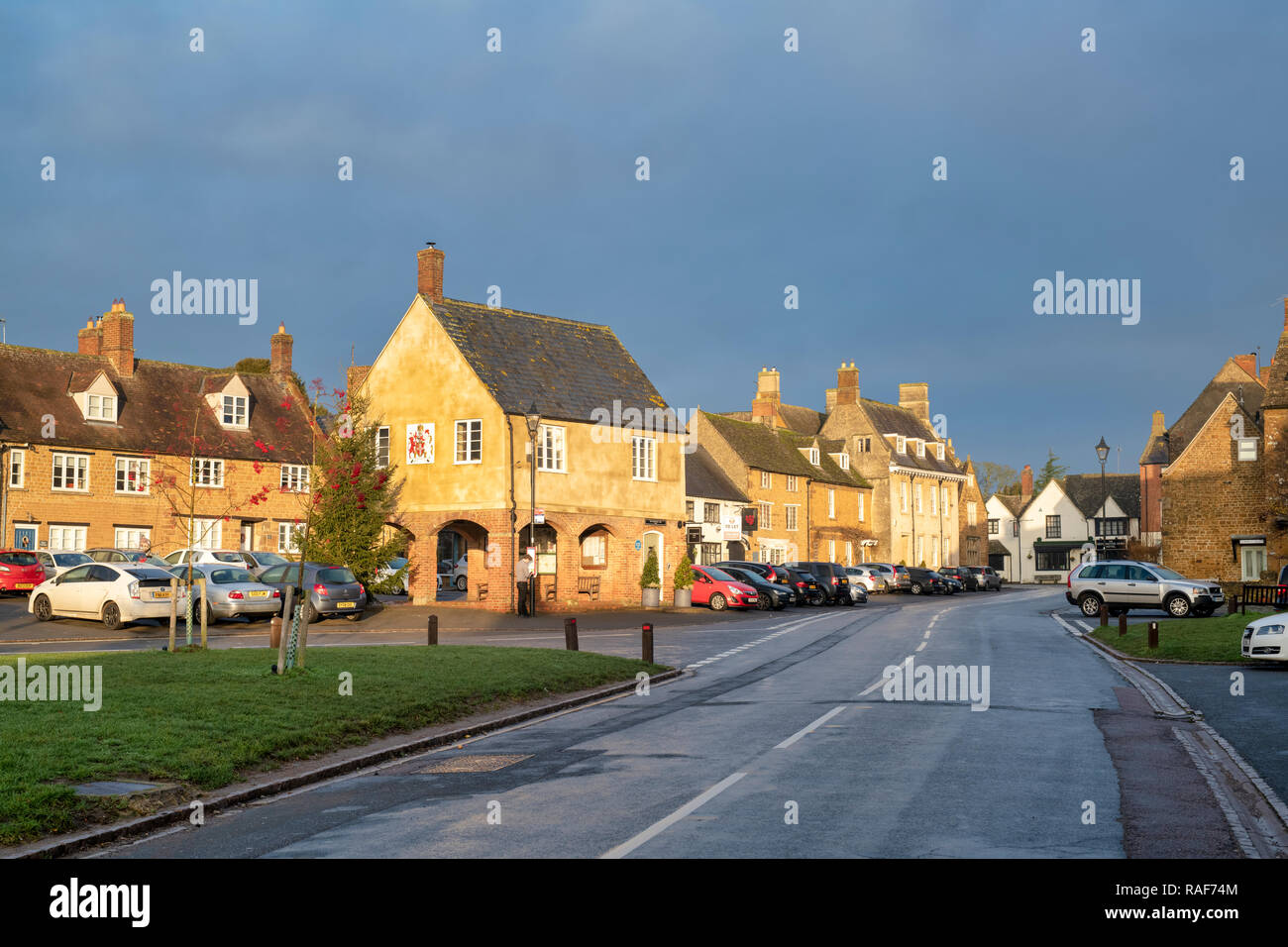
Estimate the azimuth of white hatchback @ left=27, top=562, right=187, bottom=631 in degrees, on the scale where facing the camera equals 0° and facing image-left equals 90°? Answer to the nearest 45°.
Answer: approximately 135°

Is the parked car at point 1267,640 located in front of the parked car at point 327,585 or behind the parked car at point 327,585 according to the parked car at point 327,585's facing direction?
behind

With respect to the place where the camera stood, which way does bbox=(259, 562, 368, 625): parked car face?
facing away from the viewer and to the left of the viewer

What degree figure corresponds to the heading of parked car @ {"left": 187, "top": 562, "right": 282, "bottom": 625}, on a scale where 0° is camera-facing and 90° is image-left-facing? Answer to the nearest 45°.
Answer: approximately 135°

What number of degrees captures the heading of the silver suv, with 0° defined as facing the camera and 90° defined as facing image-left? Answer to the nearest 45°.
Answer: approximately 315°

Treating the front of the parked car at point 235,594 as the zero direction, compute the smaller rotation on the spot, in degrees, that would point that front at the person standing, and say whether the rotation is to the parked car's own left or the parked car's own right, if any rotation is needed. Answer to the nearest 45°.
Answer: approximately 90° to the parked car's own right

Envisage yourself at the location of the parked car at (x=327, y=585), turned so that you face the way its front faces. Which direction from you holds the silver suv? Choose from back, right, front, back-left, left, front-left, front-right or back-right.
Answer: back-right

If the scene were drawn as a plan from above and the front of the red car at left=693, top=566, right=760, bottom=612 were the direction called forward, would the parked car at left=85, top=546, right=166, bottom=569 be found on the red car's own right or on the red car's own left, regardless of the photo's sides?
on the red car's own right
